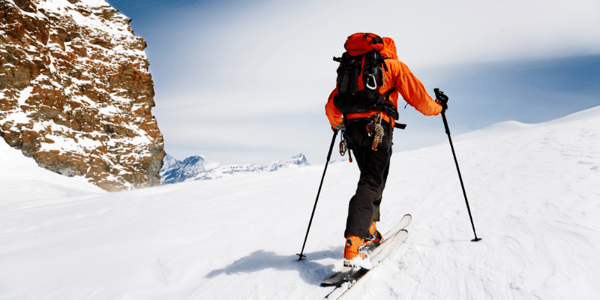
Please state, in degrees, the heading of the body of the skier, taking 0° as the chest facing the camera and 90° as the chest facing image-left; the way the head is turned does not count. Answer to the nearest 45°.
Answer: approximately 225°
